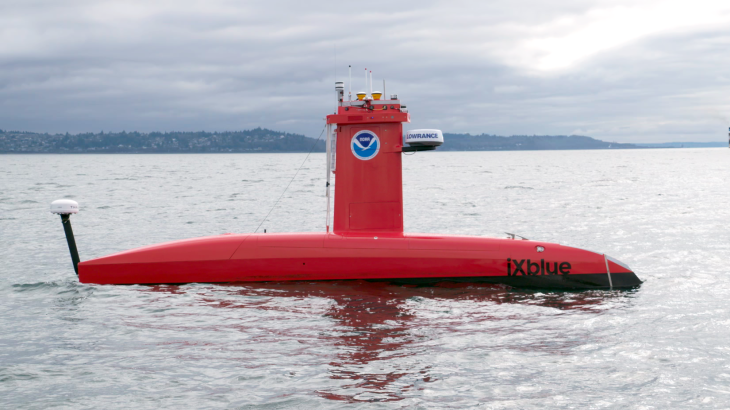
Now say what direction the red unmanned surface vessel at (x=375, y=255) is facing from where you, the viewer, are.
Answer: facing to the right of the viewer
